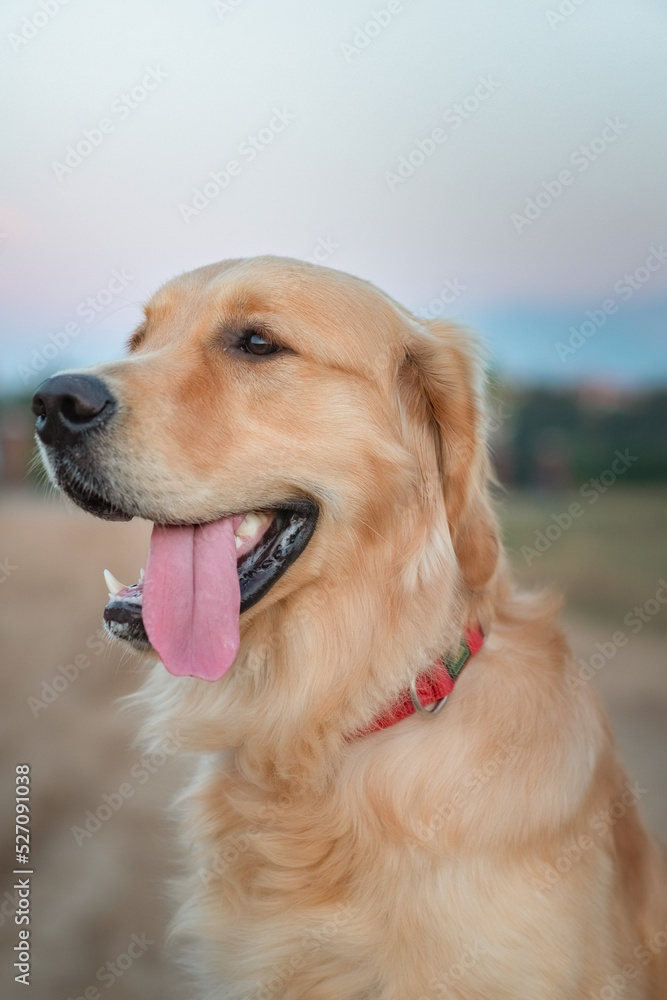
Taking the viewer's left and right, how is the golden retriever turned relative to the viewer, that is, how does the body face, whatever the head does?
facing the viewer and to the left of the viewer
